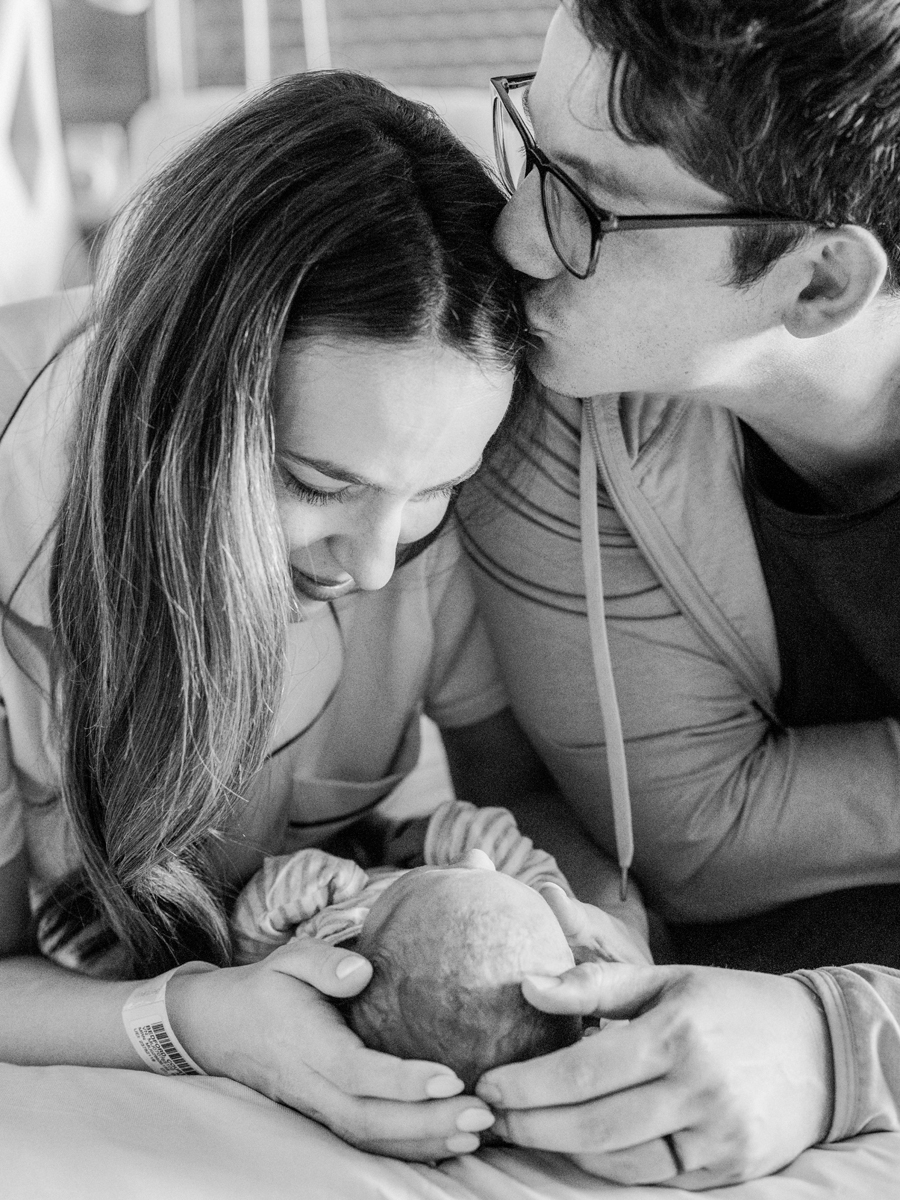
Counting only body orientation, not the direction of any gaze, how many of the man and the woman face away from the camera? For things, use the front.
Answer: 0

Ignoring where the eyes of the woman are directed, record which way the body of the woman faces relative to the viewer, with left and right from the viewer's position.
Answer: facing the viewer and to the right of the viewer

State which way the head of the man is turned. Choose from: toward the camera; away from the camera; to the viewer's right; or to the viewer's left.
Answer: to the viewer's left

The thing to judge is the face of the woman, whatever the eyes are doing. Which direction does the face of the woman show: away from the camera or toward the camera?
toward the camera

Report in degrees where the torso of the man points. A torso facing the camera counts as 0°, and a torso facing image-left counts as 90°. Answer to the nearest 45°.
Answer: approximately 45°
